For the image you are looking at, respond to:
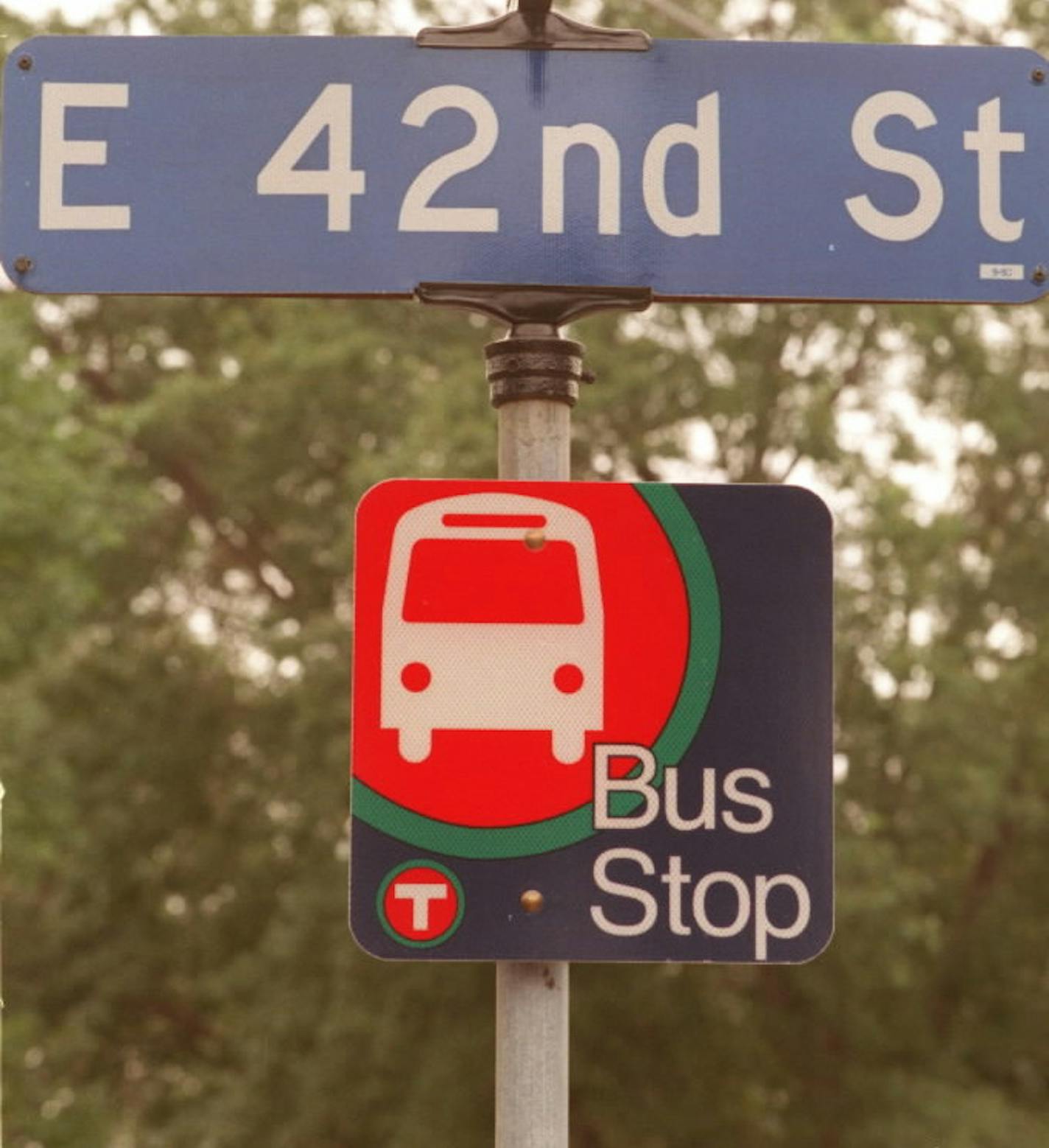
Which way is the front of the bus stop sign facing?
toward the camera

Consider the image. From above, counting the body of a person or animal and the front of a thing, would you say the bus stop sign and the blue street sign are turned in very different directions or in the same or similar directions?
same or similar directions

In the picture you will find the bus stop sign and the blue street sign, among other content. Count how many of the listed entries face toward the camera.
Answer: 2
